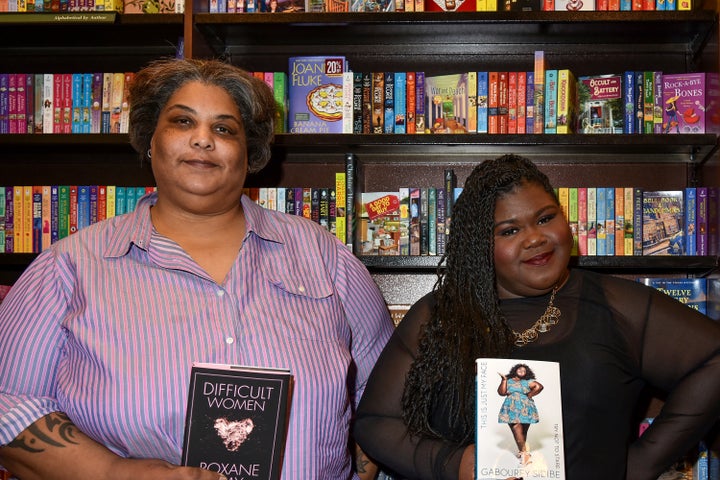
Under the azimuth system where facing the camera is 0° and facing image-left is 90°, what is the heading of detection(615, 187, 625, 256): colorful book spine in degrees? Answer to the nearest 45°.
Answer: approximately 0°

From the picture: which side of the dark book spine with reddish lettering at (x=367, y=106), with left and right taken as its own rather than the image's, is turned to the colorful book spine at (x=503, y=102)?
left

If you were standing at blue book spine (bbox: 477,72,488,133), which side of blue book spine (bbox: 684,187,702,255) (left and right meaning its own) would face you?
right

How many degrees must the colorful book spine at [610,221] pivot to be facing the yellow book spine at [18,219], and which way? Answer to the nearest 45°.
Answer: approximately 90° to its right
